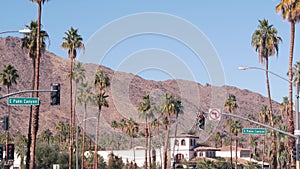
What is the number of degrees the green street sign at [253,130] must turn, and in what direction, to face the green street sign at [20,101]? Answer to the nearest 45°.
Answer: approximately 45° to its right

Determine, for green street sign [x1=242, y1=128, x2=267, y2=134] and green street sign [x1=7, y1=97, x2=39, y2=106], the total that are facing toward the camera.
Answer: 2

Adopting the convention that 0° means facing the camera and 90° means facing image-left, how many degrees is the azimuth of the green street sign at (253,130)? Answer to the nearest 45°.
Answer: approximately 0°

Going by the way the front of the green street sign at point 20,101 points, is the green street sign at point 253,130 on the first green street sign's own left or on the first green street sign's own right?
on the first green street sign's own left

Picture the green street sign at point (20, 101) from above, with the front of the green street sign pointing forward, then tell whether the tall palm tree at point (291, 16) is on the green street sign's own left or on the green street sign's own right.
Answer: on the green street sign's own left
